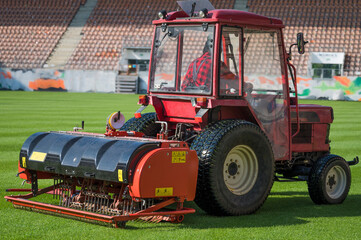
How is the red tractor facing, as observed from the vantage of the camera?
facing away from the viewer and to the right of the viewer

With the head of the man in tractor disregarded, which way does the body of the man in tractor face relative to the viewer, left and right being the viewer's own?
facing away from the viewer and to the right of the viewer
